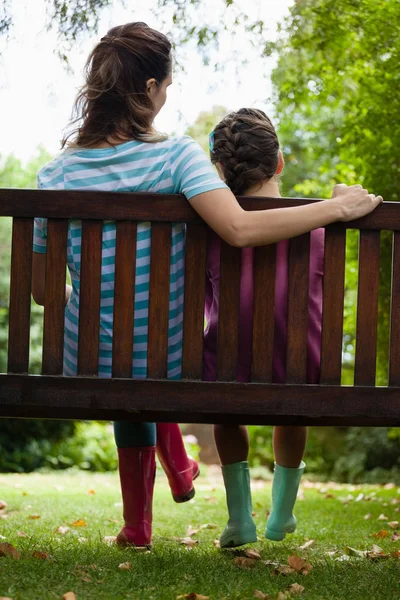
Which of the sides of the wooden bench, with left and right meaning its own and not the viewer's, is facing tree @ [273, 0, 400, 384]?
front

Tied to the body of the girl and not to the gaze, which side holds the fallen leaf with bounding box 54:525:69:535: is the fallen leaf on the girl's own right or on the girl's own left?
on the girl's own left

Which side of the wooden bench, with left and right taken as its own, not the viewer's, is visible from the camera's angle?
back

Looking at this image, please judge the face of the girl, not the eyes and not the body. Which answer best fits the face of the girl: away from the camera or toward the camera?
away from the camera

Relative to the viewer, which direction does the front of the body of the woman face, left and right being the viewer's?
facing away from the viewer

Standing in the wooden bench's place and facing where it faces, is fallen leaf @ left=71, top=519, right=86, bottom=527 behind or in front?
in front

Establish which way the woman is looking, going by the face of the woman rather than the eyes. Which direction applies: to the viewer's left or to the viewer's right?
to the viewer's right

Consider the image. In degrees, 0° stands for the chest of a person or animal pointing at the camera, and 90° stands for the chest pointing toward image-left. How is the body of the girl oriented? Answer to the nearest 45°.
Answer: approximately 180°

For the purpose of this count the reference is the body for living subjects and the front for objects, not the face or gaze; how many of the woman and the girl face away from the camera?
2

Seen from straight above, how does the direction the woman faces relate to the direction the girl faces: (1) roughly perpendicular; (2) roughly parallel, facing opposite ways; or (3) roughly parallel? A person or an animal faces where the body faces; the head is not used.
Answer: roughly parallel
